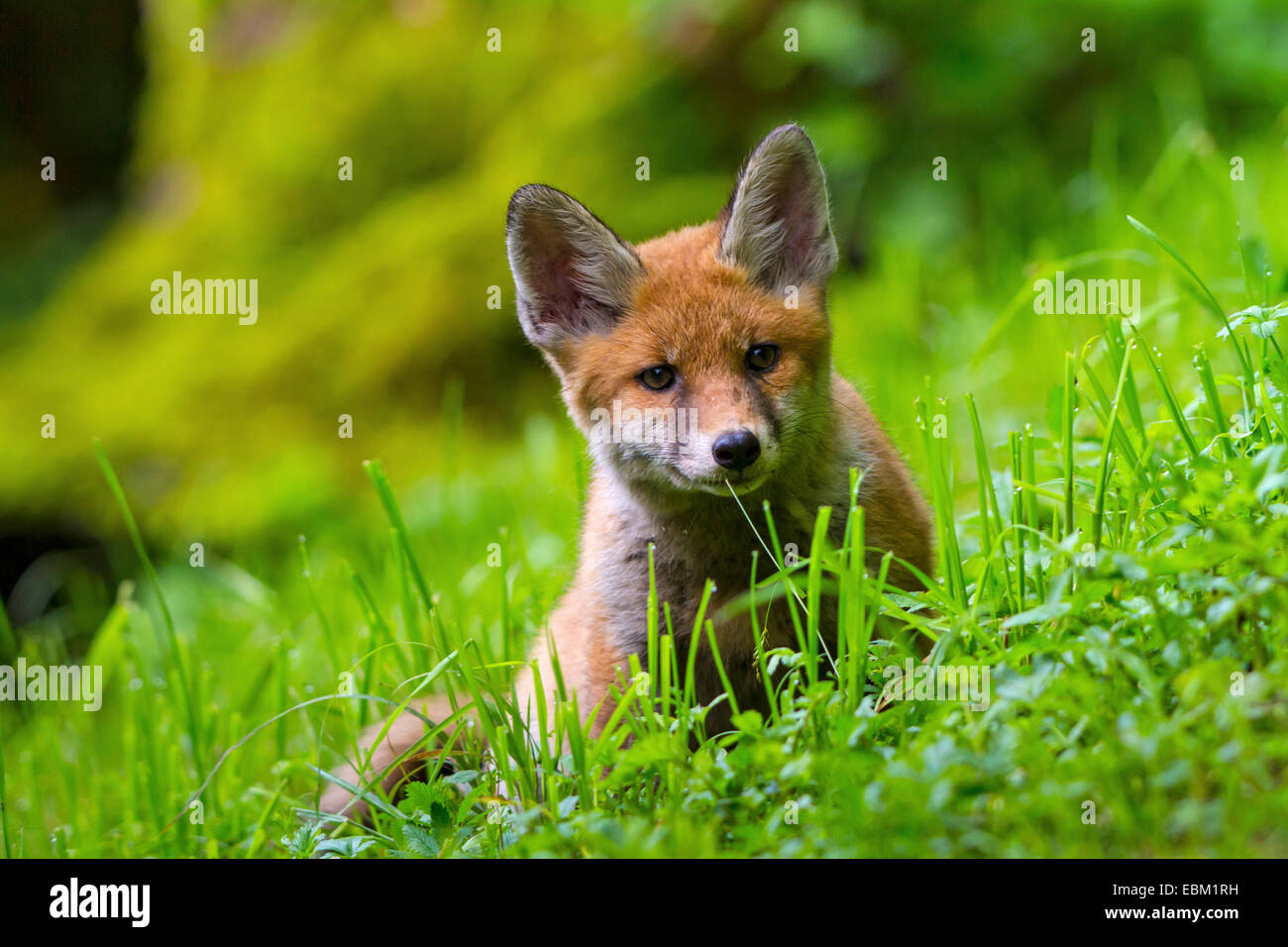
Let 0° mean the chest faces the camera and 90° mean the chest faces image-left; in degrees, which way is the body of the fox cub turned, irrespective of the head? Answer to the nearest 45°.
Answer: approximately 0°
